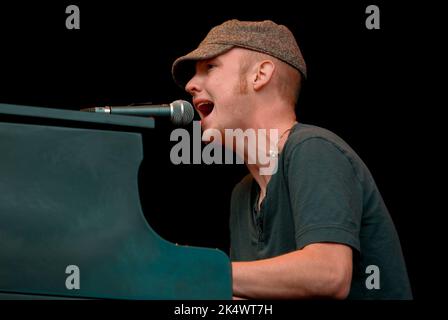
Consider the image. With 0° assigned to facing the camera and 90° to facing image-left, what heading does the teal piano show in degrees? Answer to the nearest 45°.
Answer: approximately 270°

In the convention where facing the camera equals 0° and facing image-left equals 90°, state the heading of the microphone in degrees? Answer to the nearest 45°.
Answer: approximately 270°

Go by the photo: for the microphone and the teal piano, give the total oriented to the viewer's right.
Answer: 2
